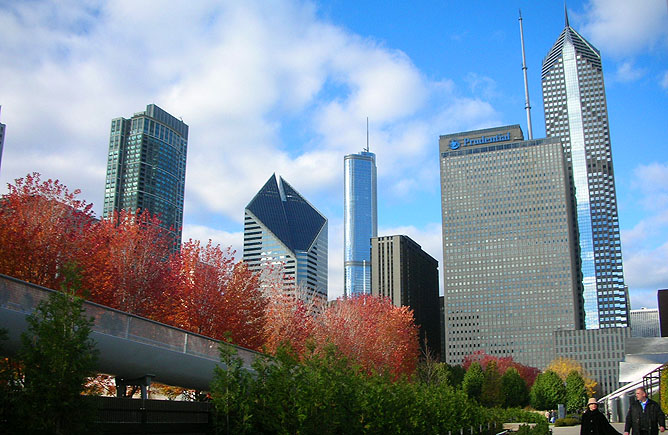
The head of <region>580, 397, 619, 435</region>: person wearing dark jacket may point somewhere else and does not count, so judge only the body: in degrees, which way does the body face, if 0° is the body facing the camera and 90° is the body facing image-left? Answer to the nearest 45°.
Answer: approximately 0°

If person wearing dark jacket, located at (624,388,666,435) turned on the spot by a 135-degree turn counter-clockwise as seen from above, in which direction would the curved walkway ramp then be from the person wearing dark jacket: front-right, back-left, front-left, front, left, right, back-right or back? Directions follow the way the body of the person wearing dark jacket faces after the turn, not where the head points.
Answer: back-left

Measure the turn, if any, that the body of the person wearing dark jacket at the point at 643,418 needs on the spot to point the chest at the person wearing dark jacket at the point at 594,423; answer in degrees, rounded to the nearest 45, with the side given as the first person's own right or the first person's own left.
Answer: approximately 45° to the first person's own right

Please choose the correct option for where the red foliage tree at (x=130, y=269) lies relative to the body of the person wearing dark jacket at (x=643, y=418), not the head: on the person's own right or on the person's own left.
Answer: on the person's own right

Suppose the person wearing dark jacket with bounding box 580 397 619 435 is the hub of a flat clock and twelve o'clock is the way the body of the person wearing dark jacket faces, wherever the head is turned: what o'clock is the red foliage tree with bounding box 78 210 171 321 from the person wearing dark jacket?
The red foliage tree is roughly at 4 o'clock from the person wearing dark jacket.

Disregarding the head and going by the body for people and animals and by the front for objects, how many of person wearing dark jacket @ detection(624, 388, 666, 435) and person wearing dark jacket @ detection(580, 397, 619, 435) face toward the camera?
2

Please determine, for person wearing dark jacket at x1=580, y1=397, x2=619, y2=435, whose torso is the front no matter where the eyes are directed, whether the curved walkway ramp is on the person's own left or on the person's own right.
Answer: on the person's own right

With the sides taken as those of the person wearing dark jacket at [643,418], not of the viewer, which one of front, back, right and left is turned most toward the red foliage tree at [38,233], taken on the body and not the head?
right
